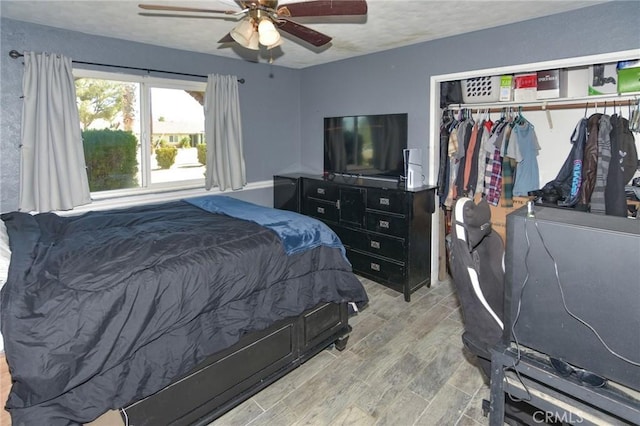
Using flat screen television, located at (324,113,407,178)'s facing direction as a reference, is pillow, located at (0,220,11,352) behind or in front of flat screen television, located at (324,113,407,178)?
in front

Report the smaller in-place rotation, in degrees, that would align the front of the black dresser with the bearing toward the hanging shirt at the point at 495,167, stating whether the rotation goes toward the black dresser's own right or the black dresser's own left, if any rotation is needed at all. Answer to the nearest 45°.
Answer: approximately 135° to the black dresser's own left

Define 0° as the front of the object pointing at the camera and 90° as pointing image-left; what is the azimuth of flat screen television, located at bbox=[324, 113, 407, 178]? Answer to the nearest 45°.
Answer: approximately 45°
